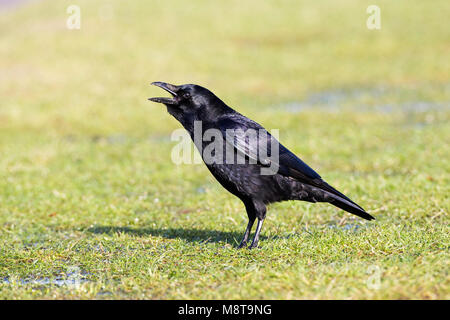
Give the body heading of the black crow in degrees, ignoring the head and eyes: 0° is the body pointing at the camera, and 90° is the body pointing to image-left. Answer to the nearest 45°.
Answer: approximately 90°
